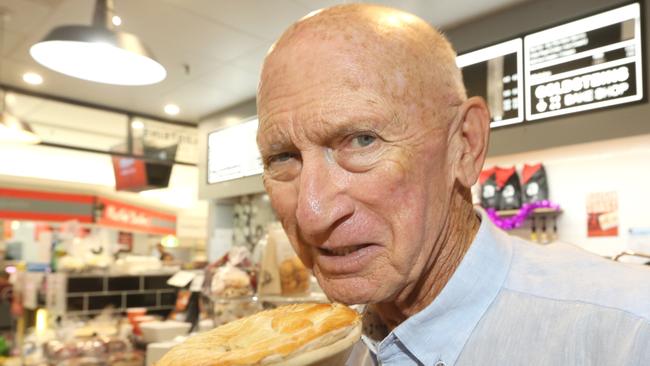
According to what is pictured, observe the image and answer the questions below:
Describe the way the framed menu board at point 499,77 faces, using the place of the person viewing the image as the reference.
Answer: facing the viewer and to the left of the viewer

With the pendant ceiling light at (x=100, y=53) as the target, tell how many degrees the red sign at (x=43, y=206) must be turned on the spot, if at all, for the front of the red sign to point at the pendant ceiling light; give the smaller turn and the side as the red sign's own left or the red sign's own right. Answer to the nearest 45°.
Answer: approximately 45° to the red sign's own right

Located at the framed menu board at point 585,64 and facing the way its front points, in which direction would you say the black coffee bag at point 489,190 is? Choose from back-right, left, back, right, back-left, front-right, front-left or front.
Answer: right

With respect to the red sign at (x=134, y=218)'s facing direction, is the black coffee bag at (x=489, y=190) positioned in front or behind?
in front

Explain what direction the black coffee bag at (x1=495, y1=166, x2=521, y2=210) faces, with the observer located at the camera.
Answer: facing the viewer

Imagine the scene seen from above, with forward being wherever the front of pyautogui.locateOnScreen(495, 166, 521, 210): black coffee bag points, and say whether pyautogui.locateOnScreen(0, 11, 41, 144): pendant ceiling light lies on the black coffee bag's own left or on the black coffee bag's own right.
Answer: on the black coffee bag's own right

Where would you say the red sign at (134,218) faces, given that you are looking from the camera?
facing the viewer and to the right of the viewer

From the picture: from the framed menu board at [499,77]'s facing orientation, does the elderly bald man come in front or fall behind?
in front

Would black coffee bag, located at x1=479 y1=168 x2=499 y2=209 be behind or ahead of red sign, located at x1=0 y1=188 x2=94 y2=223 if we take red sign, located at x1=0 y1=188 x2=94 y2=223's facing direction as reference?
ahead

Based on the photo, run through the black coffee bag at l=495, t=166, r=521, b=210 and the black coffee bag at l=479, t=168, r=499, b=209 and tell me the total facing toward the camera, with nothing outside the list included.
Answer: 2

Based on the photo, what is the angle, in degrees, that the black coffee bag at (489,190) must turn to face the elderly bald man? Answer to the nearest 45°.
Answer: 0° — it already faces them

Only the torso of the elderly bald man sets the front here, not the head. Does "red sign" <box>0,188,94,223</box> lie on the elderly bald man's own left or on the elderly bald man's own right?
on the elderly bald man's own right

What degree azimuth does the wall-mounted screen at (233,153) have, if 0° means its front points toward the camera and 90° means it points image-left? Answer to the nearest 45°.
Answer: approximately 45°

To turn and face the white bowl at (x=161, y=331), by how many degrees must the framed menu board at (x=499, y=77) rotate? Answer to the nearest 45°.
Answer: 0° — it already faces it

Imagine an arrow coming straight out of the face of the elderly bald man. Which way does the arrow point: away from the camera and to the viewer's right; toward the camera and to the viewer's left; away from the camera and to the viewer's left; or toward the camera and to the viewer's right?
toward the camera and to the viewer's left
